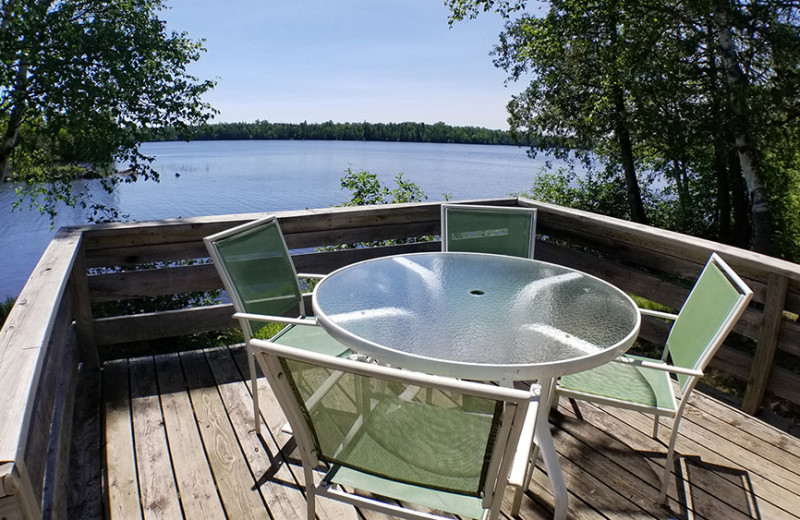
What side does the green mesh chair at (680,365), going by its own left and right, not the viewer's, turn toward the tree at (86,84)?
front

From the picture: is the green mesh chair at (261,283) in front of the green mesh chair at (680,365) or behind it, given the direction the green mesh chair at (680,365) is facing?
in front

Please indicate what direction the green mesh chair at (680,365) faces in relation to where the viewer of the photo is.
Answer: facing to the left of the viewer

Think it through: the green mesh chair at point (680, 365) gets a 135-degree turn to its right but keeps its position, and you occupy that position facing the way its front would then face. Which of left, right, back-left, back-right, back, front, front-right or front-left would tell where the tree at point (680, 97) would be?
front-left
